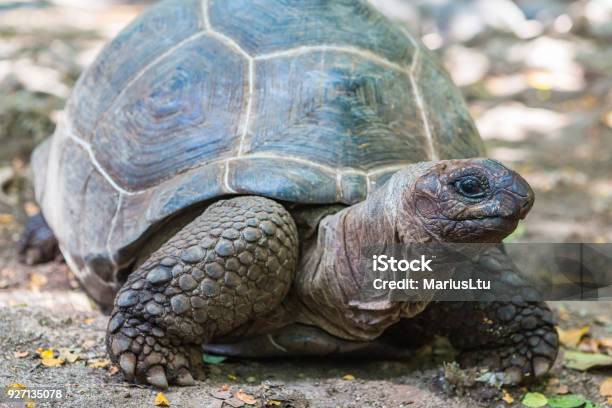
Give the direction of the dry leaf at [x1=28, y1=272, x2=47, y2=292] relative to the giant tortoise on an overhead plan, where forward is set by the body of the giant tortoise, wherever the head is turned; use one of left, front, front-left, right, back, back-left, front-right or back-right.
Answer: back

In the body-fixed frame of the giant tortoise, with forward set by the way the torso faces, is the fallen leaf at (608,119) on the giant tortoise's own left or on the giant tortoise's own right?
on the giant tortoise's own left

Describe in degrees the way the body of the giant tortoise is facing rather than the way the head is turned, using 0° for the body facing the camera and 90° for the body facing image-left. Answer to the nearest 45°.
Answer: approximately 315°

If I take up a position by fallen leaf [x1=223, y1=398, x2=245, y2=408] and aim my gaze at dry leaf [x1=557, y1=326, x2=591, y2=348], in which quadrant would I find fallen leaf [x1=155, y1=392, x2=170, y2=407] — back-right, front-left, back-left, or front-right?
back-left

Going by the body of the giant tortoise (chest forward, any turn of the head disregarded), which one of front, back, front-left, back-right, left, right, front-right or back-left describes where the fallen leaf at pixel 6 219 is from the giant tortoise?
back
